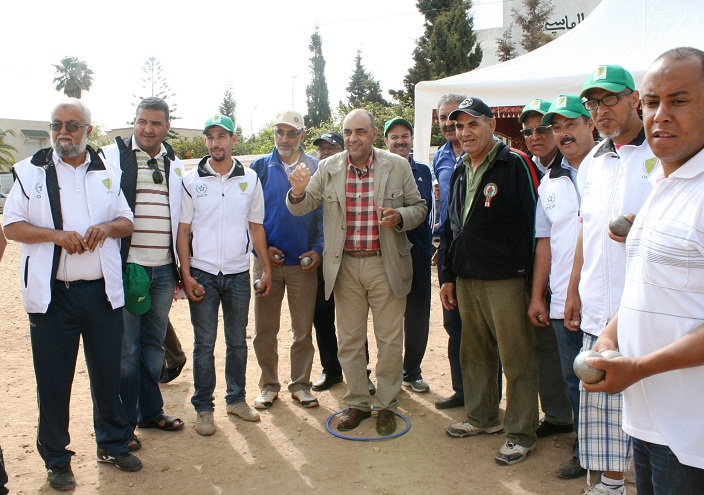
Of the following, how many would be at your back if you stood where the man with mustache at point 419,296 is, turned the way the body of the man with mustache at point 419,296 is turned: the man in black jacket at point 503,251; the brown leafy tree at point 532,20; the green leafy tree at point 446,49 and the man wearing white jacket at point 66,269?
2

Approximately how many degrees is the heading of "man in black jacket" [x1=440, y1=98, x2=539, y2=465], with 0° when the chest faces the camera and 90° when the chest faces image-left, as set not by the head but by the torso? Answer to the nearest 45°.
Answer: approximately 45°

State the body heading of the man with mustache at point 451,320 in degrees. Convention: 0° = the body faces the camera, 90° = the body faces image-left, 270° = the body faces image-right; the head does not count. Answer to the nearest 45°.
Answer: approximately 45°

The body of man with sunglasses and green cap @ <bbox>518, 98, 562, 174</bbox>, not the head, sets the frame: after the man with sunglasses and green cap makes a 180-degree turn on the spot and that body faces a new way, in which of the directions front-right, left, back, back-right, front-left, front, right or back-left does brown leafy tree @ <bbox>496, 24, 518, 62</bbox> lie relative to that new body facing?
front-left

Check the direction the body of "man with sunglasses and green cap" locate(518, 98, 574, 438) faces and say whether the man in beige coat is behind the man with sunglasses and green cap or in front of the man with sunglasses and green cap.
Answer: in front

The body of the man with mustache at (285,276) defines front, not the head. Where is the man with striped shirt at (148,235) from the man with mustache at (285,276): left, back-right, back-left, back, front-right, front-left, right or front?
front-right

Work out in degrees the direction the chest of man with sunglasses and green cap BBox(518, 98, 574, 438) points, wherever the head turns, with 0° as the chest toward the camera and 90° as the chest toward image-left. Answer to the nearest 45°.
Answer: approximately 45°

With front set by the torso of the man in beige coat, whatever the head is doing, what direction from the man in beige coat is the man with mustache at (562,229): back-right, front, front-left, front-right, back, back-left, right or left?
front-left

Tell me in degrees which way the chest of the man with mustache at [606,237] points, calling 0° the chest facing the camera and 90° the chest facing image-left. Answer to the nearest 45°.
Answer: approximately 45°

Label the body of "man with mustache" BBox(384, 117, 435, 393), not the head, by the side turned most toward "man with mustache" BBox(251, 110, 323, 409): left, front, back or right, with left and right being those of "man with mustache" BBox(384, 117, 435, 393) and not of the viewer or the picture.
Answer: right

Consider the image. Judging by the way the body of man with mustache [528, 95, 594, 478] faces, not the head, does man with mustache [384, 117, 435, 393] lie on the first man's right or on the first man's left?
on the first man's right

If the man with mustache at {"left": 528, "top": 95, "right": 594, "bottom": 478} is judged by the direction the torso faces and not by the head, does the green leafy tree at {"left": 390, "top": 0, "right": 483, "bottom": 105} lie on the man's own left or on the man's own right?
on the man's own right
